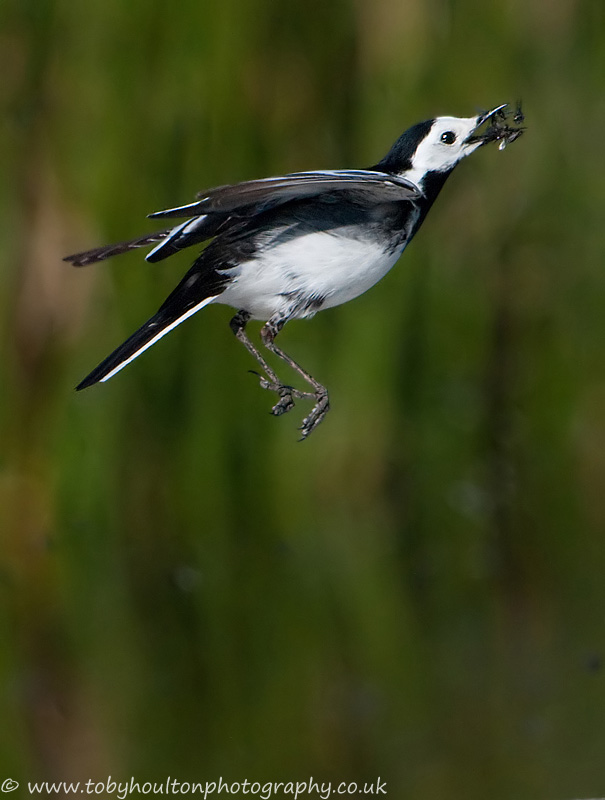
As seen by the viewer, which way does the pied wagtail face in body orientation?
to the viewer's right
